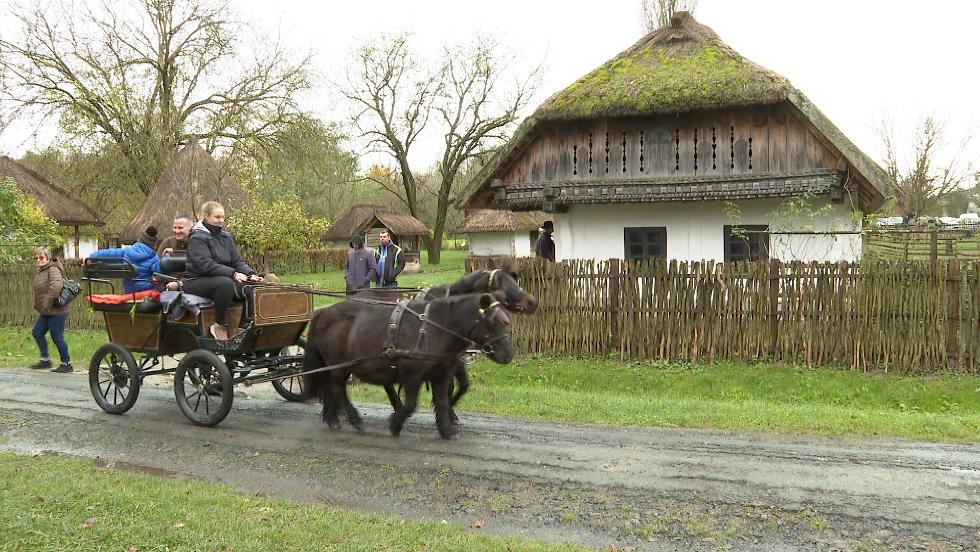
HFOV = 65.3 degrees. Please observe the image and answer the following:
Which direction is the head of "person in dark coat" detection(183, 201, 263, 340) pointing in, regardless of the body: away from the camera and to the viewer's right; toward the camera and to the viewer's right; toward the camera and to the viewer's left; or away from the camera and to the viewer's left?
toward the camera and to the viewer's right

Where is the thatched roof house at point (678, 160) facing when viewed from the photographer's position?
facing the viewer

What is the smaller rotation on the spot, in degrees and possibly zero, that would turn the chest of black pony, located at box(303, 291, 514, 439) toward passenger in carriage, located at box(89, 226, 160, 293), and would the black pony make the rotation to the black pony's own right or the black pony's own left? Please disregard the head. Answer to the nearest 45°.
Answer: approximately 135° to the black pony's own left

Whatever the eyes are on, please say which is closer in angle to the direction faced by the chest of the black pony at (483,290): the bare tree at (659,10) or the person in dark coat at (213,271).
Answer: the bare tree

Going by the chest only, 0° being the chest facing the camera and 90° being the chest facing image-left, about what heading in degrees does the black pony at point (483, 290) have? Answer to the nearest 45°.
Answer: approximately 270°

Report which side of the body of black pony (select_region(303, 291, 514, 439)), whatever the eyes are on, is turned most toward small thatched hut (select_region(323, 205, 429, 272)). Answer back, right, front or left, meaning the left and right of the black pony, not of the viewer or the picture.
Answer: left

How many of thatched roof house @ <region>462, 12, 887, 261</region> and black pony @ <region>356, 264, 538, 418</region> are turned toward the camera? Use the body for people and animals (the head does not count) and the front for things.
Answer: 1

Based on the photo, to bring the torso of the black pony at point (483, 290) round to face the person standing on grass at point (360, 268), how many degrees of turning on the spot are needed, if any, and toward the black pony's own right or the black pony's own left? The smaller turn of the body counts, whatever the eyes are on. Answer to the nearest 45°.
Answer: approximately 90° to the black pony's own left

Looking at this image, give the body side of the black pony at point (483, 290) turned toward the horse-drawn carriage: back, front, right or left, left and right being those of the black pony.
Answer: back

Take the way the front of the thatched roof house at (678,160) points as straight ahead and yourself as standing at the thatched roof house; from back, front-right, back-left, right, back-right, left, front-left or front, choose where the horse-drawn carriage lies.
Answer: front-right

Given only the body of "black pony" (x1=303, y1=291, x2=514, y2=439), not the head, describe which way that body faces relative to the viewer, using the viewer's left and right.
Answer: facing to the right of the viewer

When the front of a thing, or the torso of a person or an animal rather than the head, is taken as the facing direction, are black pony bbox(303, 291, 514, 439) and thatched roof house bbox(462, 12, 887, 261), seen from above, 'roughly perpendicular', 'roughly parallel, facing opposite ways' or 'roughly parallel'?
roughly perpendicular
